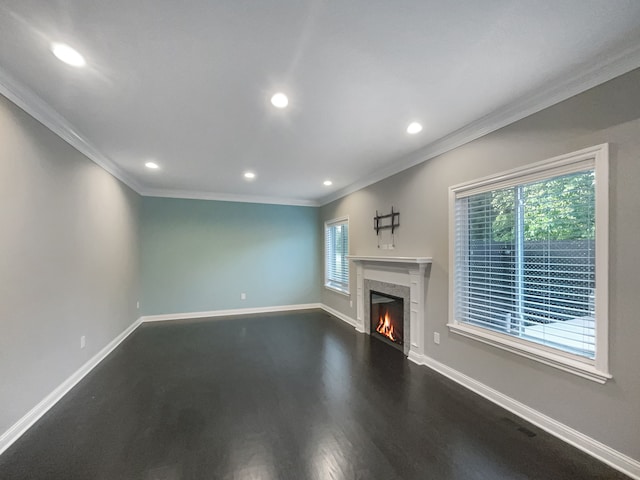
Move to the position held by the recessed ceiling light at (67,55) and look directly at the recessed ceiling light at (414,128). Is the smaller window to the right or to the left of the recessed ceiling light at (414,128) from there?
left

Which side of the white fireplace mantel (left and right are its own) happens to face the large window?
left

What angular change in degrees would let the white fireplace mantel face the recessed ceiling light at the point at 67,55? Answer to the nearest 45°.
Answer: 0° — it already faces it

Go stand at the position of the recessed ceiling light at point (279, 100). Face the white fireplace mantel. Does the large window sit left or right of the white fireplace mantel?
right

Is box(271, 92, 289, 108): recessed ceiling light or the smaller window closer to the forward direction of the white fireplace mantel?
the recessed ceiling light

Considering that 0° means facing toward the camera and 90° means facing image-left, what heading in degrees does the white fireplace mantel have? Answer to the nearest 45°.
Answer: approximately 45°
